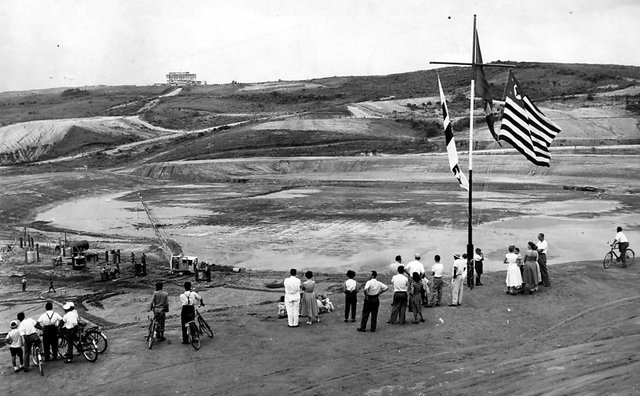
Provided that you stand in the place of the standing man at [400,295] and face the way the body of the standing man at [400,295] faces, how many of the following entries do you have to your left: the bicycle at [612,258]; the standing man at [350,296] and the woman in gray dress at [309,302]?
2

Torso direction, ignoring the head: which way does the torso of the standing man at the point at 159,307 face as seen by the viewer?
away from the camera

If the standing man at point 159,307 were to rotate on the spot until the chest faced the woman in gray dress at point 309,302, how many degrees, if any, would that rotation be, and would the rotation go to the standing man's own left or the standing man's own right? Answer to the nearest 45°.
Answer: approximately 90° to the standing man's own right

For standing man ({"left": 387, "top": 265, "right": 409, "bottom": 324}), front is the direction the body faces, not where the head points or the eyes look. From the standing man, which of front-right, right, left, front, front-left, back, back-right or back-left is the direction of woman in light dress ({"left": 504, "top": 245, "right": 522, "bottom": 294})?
front-right

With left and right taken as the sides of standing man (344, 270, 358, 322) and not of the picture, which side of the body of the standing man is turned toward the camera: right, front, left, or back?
back

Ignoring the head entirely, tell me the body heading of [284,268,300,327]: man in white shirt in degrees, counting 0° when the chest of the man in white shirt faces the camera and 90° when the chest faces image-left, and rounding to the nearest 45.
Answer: approximately 180°

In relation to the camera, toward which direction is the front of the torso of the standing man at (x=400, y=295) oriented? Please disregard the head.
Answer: away from the camera

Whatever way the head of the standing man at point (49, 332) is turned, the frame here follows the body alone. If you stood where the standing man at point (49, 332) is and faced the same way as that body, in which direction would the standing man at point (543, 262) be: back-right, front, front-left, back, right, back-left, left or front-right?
right

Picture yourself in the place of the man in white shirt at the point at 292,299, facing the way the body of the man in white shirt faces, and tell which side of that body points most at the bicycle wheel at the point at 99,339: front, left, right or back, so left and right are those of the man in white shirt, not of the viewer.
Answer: left

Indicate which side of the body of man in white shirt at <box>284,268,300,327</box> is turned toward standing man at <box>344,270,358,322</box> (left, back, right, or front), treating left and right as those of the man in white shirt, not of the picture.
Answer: right

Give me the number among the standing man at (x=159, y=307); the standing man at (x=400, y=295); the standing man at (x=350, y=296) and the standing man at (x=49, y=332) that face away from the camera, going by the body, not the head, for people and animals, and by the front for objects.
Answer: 4

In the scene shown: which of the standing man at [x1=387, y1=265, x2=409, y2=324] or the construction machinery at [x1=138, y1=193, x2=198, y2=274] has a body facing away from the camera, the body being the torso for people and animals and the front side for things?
the standing man

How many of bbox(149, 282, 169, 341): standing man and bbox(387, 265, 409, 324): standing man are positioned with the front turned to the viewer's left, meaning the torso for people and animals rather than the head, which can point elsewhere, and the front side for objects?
0

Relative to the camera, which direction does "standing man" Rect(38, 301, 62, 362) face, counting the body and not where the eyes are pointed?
away from the camera

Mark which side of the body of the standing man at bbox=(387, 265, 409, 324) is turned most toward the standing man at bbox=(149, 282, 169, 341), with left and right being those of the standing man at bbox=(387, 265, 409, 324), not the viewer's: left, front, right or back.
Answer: left

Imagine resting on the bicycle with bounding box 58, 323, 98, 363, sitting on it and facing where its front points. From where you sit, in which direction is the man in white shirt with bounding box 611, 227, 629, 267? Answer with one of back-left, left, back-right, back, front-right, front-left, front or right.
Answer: front-left
